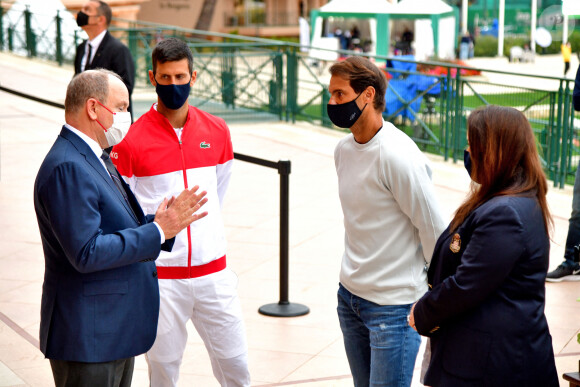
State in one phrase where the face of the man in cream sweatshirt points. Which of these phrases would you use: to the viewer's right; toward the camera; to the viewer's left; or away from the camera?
to the viewer's left

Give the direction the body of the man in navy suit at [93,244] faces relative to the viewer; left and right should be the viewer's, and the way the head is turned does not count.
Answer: facing to the right of the viewer

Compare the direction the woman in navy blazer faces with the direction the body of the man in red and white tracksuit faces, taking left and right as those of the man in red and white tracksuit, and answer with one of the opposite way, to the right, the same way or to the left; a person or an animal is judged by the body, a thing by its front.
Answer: to the right

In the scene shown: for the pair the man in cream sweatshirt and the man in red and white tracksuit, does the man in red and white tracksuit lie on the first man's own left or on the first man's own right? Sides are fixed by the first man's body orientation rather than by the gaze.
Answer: on the first man's own right

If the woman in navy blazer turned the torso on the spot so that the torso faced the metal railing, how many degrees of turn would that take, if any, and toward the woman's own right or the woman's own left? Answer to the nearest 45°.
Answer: approximately 90° to the woman's own right

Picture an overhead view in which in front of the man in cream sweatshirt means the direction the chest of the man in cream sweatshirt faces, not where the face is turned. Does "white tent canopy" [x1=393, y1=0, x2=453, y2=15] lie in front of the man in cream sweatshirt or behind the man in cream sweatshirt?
behind

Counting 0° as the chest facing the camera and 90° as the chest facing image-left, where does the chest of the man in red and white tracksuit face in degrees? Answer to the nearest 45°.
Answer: approximately 0°

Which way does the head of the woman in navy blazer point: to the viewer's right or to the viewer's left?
to the viewer's left

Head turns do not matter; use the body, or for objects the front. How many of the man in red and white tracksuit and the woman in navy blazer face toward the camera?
1

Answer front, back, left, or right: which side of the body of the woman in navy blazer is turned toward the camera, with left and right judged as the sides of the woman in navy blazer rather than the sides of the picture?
left

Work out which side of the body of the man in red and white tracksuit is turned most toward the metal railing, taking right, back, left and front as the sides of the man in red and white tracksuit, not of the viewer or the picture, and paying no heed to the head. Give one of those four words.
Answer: back

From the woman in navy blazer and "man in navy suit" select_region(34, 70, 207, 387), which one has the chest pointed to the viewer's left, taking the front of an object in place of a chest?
the woman in navy blazer
